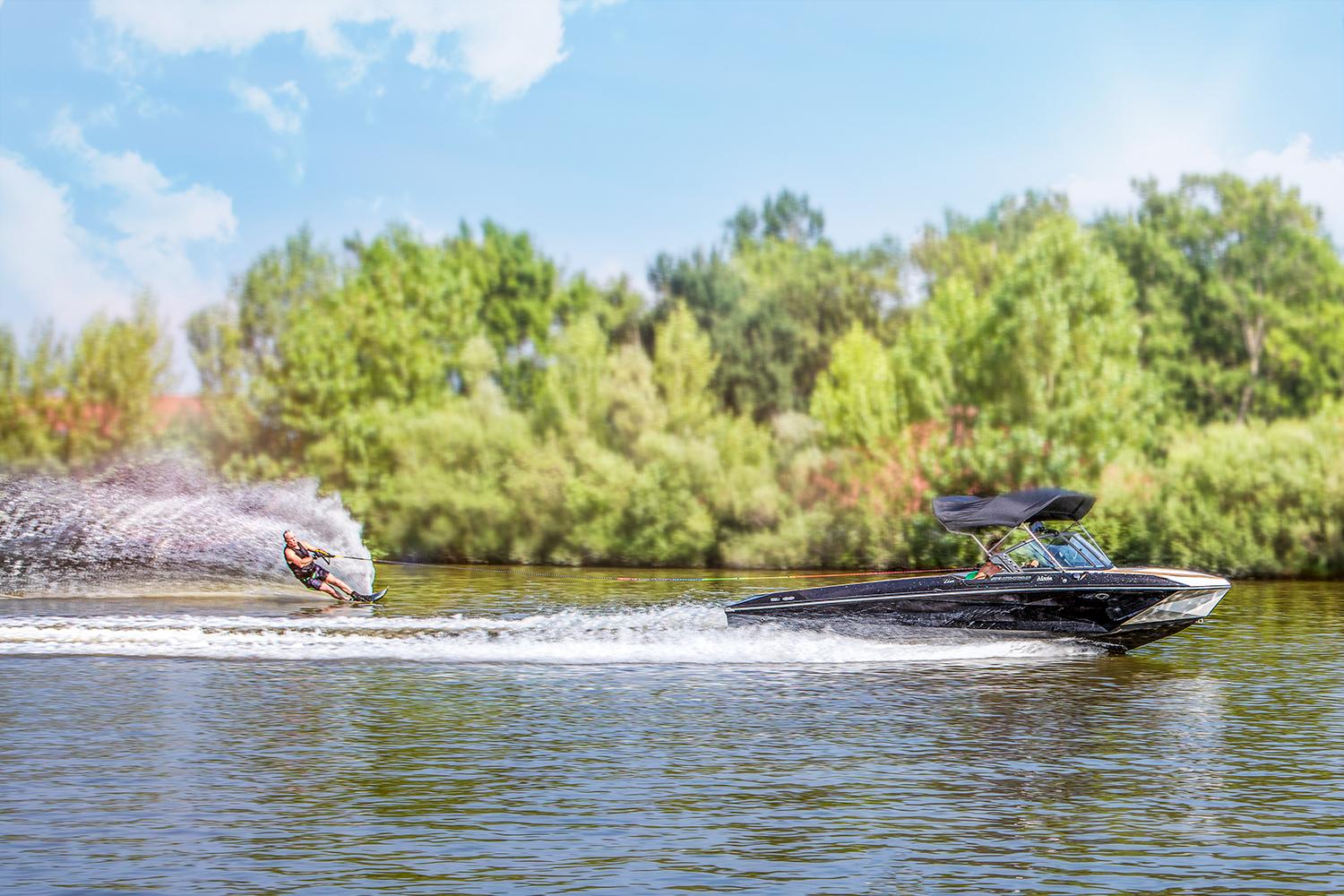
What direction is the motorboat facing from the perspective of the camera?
to the viewer's right

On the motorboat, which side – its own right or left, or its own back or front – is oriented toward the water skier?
back
